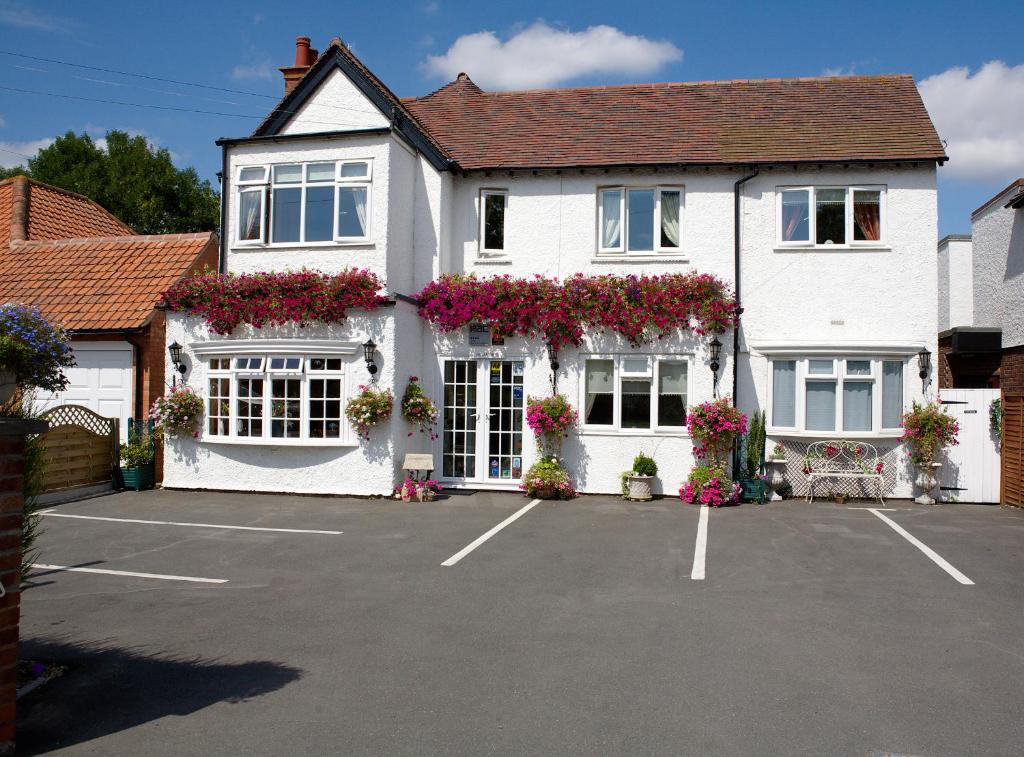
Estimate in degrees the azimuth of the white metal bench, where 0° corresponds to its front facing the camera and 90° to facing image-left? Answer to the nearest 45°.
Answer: approximately 0°

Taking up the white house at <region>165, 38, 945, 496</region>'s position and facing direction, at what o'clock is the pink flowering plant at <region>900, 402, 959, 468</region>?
The pink flowering plant is roughly at 9 o'clock from the white house.

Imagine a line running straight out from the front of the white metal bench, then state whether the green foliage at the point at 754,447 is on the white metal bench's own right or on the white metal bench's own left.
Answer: on the white metal bench's own right
